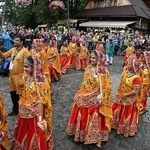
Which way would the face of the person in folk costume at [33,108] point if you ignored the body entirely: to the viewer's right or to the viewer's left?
to the viewer's left

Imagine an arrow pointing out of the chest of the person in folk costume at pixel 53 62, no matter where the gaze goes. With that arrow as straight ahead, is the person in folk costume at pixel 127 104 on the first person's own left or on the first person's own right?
on the first person's own left

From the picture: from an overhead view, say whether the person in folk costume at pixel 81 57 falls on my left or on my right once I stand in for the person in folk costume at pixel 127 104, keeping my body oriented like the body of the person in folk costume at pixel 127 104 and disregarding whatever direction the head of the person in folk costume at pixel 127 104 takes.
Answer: on my right

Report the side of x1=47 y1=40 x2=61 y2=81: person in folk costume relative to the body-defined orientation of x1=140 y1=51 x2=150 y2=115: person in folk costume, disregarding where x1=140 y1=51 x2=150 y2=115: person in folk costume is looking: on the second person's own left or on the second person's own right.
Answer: on the second person's own right

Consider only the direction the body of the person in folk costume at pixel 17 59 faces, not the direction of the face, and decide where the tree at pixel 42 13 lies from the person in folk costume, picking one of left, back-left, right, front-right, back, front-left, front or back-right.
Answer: back-right

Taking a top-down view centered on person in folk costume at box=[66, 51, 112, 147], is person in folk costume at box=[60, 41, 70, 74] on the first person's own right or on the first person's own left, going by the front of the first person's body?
on the first person's own right
